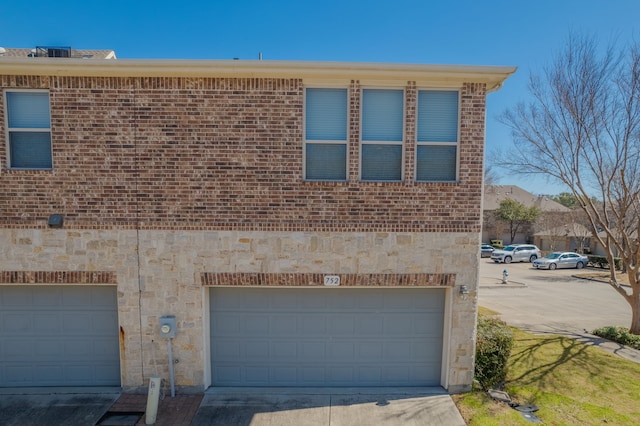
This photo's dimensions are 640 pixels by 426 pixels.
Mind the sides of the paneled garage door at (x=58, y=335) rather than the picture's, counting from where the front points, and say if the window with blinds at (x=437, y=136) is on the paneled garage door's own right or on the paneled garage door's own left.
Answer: on the paneled garage door's own left

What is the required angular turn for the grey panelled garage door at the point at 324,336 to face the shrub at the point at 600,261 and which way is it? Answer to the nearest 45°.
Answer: approximately 135° to its left

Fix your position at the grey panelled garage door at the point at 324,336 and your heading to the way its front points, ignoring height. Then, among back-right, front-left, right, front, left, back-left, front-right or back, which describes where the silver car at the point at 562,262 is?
back-left

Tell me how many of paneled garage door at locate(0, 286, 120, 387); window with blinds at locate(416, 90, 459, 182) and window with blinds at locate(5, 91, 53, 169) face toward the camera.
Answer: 3

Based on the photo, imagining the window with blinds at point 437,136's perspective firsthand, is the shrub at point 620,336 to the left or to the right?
on its left

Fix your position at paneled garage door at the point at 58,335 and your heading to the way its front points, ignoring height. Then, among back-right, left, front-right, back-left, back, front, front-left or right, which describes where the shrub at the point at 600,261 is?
left

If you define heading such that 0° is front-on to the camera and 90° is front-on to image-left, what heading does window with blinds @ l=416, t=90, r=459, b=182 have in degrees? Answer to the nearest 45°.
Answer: approximately 0°

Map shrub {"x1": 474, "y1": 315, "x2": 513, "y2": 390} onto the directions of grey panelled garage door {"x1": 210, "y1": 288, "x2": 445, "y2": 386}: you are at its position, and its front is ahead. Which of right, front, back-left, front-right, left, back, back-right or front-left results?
left

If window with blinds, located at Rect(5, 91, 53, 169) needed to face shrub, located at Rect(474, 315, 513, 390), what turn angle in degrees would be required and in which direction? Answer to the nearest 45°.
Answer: approximately 45° to its left

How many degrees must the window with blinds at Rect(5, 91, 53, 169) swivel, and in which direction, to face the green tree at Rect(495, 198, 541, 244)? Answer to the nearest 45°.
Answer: approximately 90° to its left

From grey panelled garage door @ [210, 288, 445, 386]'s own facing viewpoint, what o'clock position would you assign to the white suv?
The white suv is roughly at 7 o'clock from the grey panelled garage door.
